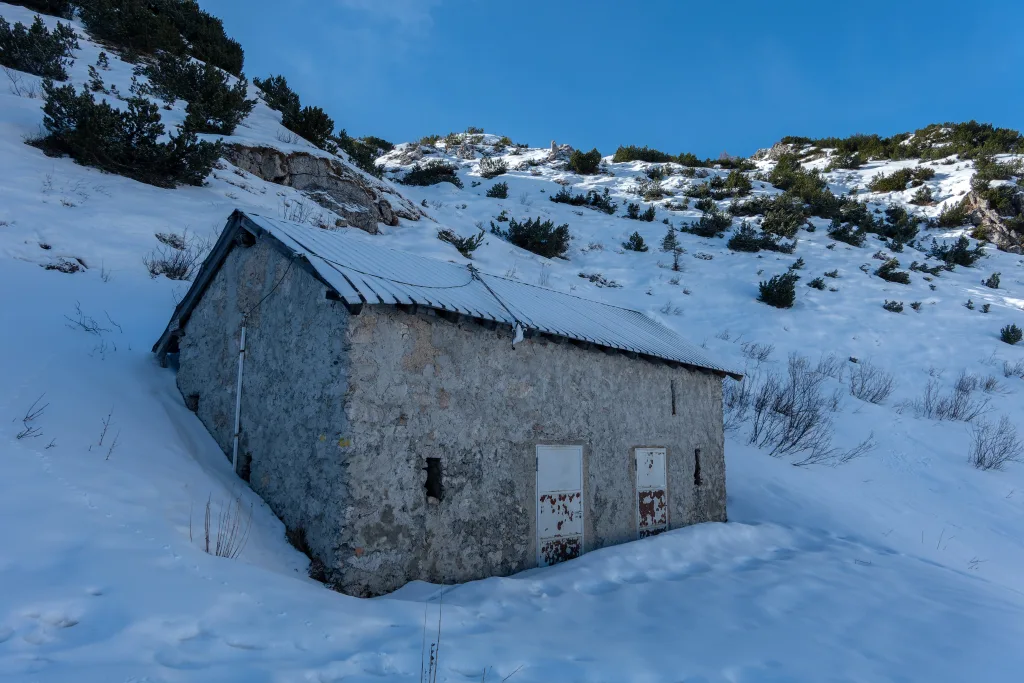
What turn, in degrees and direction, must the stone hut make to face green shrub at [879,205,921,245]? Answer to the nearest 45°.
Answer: approximately 90° to its left

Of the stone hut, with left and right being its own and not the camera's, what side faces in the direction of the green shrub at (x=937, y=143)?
left

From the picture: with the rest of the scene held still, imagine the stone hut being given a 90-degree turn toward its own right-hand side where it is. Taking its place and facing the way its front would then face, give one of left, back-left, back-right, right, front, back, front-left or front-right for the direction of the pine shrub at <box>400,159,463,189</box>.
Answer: back-right

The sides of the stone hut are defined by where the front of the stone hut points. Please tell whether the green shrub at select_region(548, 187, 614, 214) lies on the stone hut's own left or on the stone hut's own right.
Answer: on the stone hut's own left

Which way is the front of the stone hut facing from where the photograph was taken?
facing the viewer and to the right of the viewer

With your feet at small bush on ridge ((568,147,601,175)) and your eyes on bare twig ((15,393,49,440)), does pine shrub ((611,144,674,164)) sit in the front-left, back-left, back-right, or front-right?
back-left

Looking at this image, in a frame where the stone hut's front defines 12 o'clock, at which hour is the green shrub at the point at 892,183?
The green shrub is roughly at 9 o'clock from the stone hut.

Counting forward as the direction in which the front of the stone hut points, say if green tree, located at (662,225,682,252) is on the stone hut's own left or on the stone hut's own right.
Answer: on the stone hut's own left

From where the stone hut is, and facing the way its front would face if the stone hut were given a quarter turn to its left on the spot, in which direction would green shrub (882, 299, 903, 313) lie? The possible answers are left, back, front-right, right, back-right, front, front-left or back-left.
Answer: front

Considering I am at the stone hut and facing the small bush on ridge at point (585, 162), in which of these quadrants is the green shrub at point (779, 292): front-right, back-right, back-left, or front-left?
front-right

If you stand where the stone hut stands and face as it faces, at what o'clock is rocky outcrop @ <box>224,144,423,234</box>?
The rocky outcrop is roughly at 7 o'clock from the stone hut.

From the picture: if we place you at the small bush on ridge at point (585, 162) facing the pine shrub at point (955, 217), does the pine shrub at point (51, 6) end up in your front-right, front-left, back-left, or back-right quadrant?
back-right

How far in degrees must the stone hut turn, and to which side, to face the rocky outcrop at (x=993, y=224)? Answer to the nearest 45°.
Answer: approximately 90° to its left

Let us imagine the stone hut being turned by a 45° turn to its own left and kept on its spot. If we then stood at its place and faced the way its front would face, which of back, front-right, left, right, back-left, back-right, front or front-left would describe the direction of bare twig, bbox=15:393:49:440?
back

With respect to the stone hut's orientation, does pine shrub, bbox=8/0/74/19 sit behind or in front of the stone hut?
behind
